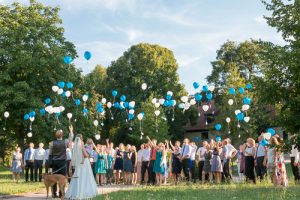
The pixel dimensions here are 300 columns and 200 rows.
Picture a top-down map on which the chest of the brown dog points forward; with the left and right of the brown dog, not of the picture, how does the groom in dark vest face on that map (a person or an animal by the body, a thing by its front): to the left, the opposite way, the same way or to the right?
to the right

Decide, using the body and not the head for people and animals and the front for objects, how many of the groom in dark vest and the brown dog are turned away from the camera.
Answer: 1

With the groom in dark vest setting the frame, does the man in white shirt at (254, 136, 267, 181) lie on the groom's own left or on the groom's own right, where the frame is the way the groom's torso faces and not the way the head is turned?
on the groom's own right

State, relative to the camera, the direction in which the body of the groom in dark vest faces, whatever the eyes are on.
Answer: away from the camera

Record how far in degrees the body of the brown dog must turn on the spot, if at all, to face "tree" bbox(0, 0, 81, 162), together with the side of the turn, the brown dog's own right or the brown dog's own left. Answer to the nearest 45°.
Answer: approximately 90° to the brown dog's own right

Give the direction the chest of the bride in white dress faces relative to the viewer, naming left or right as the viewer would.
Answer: facing away from the viewer and to the right of the viewer

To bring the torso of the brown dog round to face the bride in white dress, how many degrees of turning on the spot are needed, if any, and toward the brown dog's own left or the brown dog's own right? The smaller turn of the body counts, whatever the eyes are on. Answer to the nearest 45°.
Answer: approximately 135° to the brown dog's own right

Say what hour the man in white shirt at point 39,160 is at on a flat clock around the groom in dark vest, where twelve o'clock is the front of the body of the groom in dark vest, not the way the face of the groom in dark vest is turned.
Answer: The man in white shirt is roughly at 12 o'clock from the groom in dark vest.

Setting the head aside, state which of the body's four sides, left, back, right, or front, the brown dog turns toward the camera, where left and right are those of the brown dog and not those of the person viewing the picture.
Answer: left
